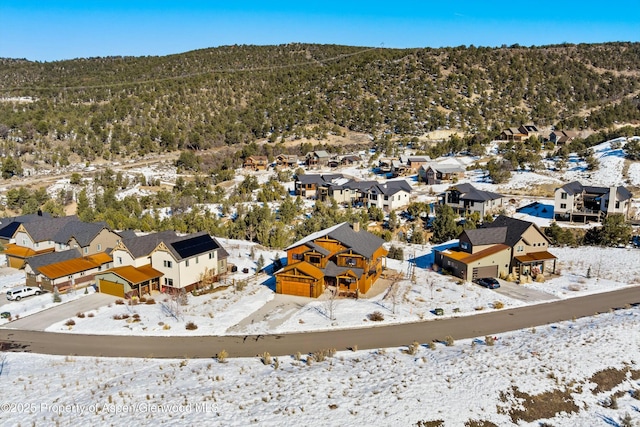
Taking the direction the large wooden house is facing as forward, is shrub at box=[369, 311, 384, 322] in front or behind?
in front

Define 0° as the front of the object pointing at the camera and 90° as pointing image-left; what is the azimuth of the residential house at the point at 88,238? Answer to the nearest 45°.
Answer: approximately 45°

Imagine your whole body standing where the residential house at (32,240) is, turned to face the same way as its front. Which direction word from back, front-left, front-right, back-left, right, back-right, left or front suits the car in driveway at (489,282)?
left

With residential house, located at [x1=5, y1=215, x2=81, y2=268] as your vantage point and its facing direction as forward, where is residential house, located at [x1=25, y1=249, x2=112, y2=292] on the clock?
residential house, located at [x1=25, y1=249, x2=112, y2=292] is roughly at 10 o'clock from residential house, located at [x1=5, y1=215, x2=81, y2=268].

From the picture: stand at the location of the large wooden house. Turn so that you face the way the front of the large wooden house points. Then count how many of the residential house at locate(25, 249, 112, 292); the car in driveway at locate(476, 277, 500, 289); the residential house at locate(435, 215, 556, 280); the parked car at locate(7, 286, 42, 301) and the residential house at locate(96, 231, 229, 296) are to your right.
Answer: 3

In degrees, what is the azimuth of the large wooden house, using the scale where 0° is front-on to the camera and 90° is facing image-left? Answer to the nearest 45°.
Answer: approximately 0°

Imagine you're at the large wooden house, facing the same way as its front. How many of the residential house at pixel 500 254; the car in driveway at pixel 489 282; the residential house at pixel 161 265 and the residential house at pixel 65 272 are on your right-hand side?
2

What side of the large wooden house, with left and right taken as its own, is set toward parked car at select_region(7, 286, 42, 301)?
right

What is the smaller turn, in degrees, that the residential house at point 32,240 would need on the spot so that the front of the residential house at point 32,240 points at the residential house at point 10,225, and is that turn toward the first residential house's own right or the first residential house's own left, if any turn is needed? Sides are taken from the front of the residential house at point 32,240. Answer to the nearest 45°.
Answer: approximately 135° to the first residential house's own right

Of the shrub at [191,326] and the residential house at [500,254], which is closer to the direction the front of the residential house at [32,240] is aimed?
the shrub
